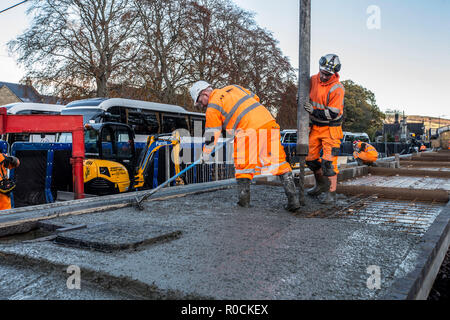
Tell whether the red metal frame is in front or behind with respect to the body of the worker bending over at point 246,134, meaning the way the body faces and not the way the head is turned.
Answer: in front

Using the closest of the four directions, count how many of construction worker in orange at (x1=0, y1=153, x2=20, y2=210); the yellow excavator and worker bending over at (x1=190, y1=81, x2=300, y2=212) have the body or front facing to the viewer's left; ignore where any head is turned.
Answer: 1

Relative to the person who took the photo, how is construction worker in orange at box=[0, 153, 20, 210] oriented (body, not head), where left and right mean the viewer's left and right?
facing to the right of the viewer

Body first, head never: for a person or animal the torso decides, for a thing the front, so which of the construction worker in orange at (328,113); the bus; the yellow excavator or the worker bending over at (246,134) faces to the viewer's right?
the yellow excavator

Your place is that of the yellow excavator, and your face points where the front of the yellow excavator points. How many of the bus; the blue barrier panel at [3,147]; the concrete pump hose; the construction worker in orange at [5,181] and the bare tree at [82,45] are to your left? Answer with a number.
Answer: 2

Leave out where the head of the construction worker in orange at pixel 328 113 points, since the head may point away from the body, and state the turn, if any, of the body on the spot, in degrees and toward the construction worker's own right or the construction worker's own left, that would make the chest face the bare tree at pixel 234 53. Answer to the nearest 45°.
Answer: approximately 135° to the construction worker's own right

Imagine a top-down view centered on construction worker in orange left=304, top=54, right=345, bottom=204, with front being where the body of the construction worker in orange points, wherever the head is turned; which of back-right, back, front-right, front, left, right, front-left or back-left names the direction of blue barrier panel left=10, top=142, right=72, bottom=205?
front-right

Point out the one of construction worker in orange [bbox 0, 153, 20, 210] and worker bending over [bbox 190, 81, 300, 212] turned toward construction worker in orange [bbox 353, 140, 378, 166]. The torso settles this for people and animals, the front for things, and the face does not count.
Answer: construction worker in orange [bbox 0, 153, 20, 210]

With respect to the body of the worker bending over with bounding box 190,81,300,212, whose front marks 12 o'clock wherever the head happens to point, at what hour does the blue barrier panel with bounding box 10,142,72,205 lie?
The blue barrier panel is roughly at 1 o'clock from the worker bending over.

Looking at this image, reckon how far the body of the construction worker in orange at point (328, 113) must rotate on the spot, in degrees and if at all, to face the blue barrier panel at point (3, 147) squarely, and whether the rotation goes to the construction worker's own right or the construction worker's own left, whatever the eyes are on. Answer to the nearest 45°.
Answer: approximately 45° to the construction worker's own right

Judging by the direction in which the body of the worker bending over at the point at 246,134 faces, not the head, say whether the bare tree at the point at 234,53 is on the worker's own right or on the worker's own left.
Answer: on the worker's own right

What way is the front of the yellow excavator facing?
to the viewer's right

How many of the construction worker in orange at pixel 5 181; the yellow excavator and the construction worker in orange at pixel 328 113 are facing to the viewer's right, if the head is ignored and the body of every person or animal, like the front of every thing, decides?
2

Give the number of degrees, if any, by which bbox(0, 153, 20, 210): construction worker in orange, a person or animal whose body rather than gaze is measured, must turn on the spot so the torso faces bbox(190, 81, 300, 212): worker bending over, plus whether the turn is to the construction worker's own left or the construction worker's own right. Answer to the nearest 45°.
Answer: approximately 45° to the construction worker's own right

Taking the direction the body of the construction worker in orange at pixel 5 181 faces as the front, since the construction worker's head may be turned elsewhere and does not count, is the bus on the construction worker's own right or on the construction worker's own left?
on the construction worker's own left

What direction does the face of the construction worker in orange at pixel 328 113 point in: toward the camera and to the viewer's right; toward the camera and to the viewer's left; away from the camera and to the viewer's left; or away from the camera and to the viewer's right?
toward the camera and to the viewer's left

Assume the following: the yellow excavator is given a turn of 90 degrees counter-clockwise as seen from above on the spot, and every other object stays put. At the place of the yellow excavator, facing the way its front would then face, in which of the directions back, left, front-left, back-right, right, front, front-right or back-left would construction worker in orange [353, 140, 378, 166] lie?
right
